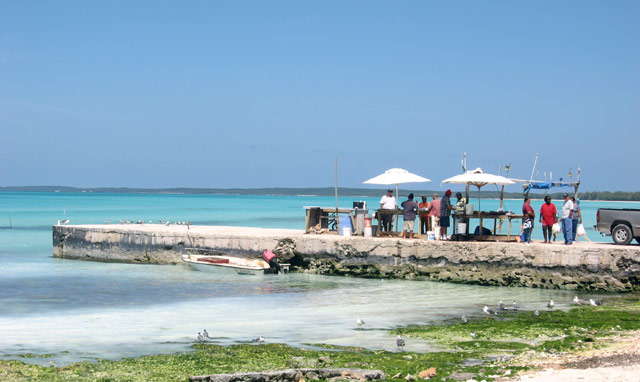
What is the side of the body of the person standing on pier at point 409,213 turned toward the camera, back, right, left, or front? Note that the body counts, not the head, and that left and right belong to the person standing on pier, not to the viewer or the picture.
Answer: back

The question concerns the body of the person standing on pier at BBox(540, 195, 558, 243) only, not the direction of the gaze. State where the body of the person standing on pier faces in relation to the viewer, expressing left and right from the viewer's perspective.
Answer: facing the viewer

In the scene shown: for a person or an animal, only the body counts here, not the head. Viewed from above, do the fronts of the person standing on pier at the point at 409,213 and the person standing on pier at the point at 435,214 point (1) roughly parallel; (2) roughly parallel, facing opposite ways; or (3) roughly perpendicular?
roughly parallel

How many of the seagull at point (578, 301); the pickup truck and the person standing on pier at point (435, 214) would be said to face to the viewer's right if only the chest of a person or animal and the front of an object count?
1

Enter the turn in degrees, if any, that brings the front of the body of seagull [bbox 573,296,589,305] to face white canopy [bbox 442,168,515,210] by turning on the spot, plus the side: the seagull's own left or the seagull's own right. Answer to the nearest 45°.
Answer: approximately 45° to the seagull's own right

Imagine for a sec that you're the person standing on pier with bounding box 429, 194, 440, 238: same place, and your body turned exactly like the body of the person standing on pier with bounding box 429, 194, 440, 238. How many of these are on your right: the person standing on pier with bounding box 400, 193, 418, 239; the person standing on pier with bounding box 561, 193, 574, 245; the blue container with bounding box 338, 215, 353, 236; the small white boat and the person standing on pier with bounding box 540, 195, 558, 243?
2

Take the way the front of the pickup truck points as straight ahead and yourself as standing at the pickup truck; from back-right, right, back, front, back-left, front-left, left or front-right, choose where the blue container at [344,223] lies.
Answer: back

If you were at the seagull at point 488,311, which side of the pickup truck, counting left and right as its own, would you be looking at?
right

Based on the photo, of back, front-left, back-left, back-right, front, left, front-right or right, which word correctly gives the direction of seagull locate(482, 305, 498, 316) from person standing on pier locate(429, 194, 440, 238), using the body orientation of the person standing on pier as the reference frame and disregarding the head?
back

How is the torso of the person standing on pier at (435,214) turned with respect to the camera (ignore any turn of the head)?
away from the camera

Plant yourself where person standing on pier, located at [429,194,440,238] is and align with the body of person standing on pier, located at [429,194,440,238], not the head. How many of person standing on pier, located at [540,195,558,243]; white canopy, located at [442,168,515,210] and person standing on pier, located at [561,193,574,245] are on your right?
3
